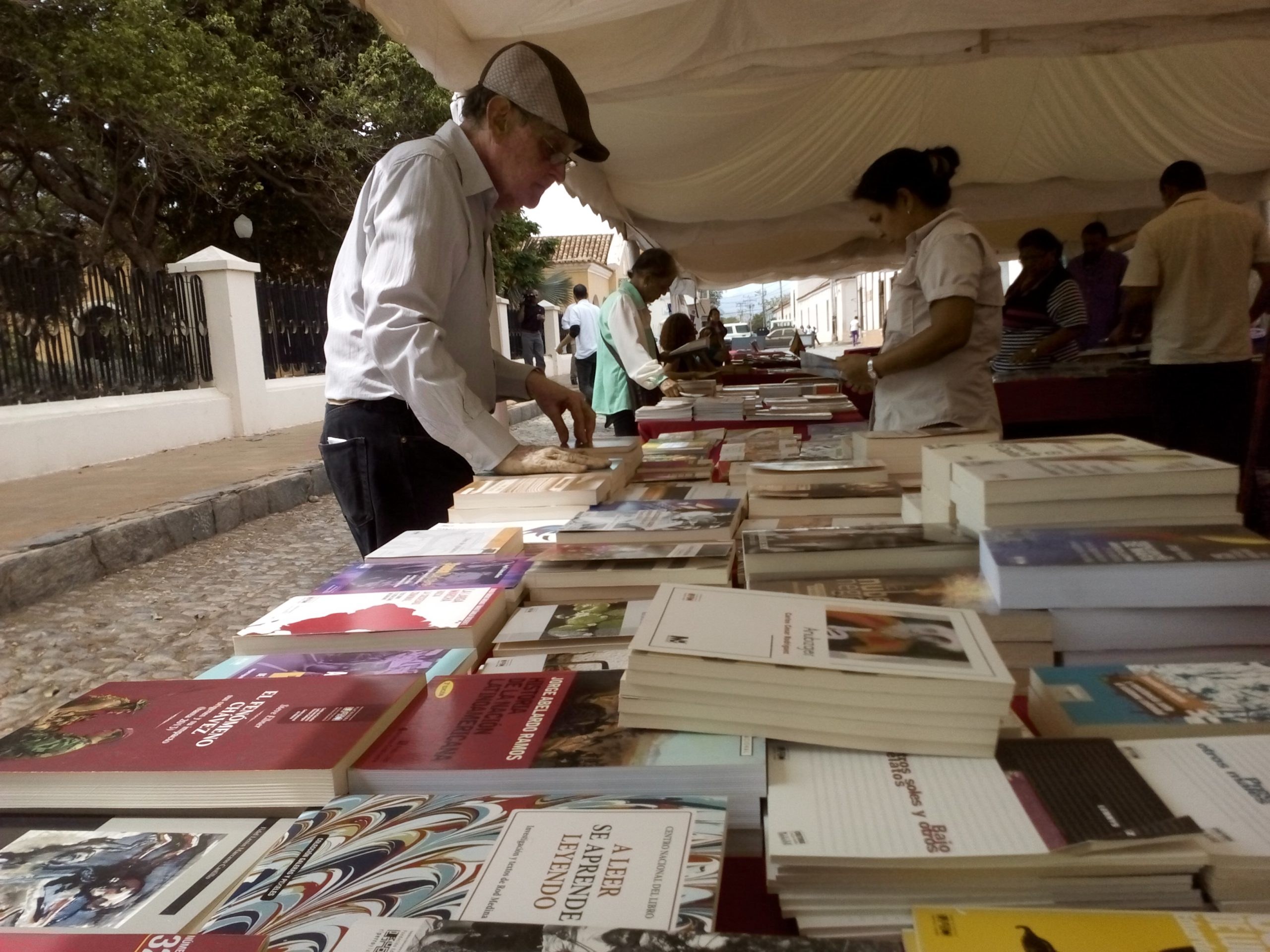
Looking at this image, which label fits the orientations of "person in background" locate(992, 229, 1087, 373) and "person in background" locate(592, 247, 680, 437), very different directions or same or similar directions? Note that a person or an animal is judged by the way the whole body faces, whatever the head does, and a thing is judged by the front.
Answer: very different directions

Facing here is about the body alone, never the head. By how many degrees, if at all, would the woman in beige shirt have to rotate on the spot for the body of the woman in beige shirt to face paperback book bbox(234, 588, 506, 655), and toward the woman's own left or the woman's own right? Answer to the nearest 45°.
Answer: approximately 90° to the woman's own left

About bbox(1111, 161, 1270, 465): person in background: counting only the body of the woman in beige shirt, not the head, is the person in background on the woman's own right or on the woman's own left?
on the woman's own right

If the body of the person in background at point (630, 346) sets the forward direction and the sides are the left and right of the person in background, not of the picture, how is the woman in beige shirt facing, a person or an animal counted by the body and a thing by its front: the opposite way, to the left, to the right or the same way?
the opposite way

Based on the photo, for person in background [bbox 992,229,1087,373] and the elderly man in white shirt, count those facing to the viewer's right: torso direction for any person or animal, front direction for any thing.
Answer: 1

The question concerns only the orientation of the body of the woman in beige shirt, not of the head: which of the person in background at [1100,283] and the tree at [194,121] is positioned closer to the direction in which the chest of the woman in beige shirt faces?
the tree

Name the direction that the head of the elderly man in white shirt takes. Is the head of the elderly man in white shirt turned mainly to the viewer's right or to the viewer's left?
to the viewer's right

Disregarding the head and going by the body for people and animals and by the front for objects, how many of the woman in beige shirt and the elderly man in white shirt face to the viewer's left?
1

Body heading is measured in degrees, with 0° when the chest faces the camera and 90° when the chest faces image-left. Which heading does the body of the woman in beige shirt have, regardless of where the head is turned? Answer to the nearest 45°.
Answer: approximately 90°

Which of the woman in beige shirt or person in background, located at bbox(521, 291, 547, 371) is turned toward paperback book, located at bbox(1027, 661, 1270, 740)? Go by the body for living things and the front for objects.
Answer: the person in background

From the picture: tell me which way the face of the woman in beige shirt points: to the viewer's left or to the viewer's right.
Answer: to the viewer's left
